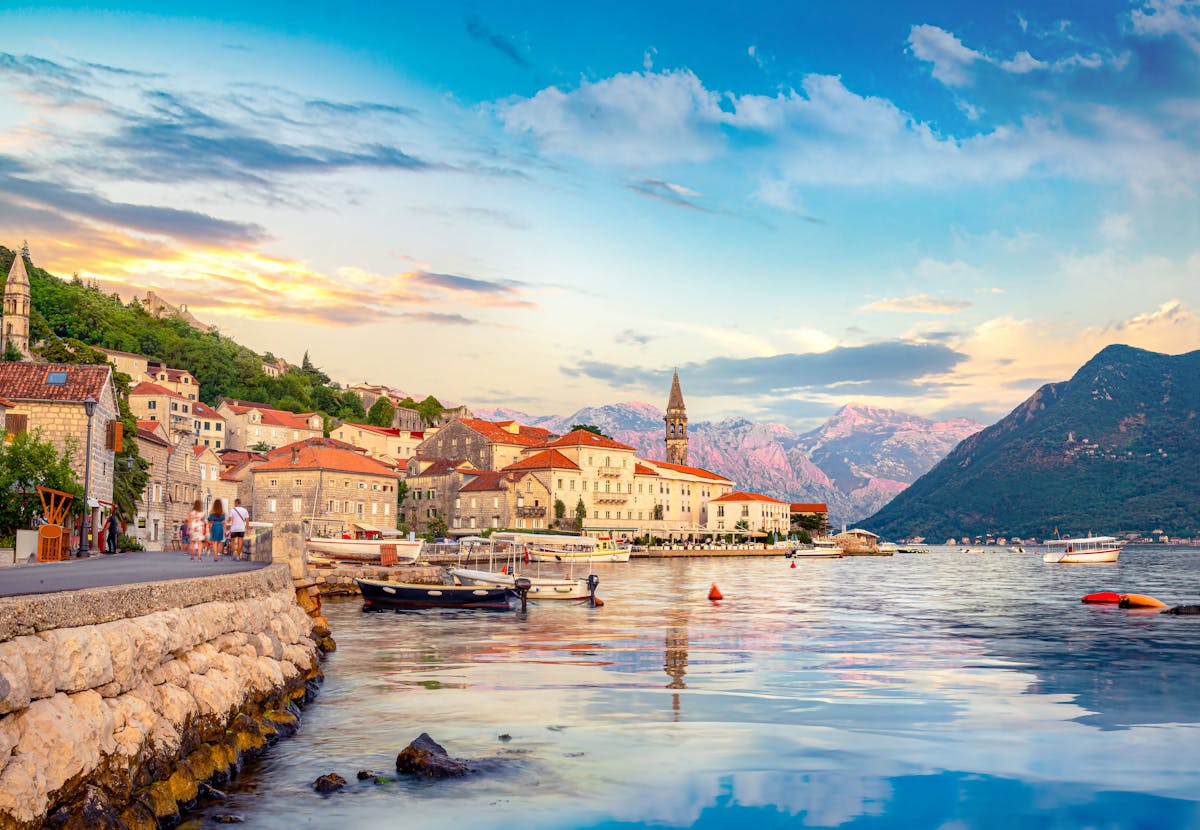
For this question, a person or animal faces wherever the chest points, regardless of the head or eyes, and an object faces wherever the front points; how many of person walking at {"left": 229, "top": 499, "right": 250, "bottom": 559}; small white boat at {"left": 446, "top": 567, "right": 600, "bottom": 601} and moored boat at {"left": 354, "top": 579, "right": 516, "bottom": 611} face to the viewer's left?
2

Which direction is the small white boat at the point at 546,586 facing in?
to the viewer's left

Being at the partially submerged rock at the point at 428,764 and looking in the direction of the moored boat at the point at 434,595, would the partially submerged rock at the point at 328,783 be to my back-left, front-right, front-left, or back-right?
back-left

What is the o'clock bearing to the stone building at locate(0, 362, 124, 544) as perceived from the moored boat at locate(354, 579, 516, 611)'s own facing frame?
The stone building is roughly at 12 o'clock from the moored boat.

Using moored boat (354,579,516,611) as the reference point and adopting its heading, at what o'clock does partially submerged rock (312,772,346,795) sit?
The partially submerged rock is roughly at 9 o'clock from the moored boat.

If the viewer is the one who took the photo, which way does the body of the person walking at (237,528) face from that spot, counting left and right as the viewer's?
facing away from the viewer

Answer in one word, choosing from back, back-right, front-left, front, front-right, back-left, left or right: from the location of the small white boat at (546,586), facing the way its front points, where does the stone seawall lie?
left

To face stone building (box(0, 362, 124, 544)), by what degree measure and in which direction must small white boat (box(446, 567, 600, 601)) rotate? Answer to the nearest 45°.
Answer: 0° — it already faces it

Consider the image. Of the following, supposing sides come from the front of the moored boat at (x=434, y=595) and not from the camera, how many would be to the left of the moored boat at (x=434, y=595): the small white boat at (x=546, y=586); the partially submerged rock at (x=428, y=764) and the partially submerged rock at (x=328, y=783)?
2

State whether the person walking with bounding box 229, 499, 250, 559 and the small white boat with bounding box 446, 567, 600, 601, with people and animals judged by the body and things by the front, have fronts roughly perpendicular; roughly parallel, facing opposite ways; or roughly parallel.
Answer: roughly perpendicular

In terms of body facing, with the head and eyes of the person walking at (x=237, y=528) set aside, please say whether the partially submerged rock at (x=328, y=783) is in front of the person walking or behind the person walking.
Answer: behind

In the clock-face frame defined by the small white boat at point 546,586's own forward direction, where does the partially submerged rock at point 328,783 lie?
The partially submerged rock is roughly at 9 o'clock from the small white boat.

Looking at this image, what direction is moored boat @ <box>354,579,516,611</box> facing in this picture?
to the viewer's left

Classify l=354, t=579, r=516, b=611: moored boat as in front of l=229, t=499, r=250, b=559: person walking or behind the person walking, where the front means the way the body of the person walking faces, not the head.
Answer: in front
